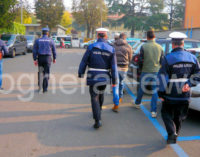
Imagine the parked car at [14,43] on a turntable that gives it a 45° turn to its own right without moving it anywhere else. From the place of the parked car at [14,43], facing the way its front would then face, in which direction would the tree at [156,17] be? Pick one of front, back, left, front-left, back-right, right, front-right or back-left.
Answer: back-right

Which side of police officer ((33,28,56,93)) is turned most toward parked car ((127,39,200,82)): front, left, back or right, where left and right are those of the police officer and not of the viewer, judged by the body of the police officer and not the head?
right

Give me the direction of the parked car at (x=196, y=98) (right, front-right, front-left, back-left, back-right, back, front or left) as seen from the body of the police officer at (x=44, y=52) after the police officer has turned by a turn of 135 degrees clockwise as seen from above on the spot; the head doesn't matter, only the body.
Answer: front

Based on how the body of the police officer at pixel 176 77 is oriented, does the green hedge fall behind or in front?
in front

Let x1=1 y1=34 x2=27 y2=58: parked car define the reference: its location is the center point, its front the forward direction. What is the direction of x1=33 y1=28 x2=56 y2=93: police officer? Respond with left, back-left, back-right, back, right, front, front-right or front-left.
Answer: front-left

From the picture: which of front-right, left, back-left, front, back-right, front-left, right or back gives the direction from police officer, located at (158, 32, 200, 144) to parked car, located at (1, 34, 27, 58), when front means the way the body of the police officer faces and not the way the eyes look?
front-left

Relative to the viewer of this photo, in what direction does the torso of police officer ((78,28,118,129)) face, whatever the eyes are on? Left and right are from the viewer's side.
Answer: facing away from the viewer

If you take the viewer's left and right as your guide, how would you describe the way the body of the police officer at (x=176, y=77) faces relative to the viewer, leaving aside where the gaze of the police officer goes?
facing away from the viewer

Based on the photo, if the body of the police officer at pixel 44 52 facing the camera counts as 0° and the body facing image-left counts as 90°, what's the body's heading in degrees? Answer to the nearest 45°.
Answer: approximately 180°

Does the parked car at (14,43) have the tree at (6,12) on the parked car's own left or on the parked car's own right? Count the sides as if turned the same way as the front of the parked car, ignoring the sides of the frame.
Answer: on the parked car's own right

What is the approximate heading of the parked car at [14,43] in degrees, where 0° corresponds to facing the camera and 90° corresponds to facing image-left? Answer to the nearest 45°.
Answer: approximately 45°

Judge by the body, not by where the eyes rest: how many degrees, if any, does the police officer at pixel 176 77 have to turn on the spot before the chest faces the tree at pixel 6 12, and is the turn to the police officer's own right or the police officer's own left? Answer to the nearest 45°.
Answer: approximately 45° to the police officer's own left

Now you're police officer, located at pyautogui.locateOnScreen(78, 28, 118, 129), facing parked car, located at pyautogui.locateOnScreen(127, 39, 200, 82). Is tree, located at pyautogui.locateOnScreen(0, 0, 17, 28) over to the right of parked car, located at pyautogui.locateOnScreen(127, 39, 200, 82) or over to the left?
left

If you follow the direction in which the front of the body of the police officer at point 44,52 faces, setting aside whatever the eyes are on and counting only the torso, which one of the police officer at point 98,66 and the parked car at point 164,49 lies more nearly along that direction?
the parked car

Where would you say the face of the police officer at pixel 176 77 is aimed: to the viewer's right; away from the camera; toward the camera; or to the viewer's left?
away from the camera
